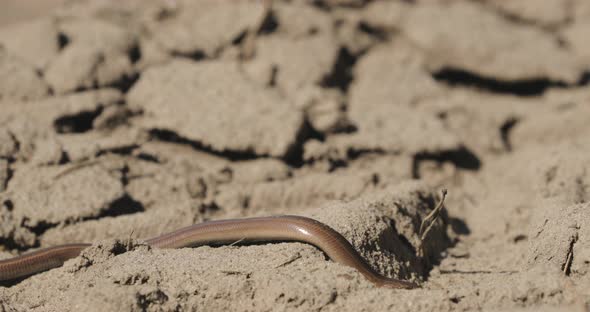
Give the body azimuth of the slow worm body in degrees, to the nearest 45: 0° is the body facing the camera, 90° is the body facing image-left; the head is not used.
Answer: approximately 270°
